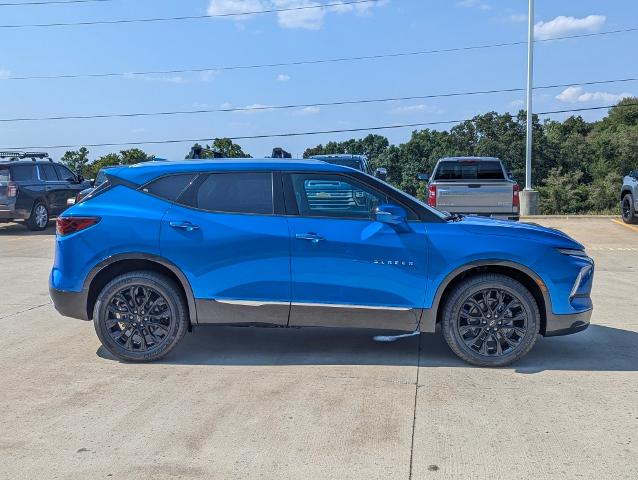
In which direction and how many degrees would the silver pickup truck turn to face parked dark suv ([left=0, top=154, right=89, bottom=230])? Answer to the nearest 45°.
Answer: approximately 90° to its left

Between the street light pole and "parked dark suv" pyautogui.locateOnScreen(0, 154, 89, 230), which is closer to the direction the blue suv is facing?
the street light pole

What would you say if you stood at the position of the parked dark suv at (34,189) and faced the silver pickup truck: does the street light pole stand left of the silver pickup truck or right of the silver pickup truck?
left

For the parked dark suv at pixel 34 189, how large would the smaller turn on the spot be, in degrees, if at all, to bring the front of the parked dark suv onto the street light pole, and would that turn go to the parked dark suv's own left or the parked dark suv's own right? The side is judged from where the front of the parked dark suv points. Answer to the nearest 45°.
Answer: approximately 45° to the parked dark suv's own right

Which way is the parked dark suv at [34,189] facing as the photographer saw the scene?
facing away from the viewer and to the right of the viewer

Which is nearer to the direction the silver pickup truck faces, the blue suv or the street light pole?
the street light pole

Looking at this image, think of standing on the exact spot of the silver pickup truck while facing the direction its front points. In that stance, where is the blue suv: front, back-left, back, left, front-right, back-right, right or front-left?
back

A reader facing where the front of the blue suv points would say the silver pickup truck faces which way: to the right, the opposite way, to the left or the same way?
to the left

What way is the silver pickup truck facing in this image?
away from the camera

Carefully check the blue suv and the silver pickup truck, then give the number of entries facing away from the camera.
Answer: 1

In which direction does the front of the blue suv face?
to the viewer's right

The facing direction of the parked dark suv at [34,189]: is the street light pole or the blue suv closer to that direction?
the street light pole
